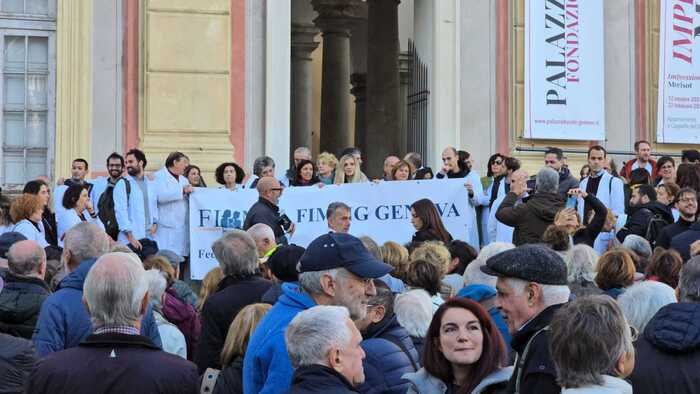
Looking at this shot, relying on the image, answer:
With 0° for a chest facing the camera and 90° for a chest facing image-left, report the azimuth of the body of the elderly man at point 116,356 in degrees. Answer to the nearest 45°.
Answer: approximately 180°

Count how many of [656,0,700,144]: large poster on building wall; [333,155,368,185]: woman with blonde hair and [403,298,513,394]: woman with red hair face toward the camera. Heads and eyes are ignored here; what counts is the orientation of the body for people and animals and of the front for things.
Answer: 3

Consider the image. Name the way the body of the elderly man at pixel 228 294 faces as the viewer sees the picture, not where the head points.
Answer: away from the camera

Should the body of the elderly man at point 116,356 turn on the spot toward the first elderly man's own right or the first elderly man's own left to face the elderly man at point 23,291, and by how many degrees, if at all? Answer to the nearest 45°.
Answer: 0° — they already face them

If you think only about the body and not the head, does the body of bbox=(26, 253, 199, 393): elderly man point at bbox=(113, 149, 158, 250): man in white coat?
yes

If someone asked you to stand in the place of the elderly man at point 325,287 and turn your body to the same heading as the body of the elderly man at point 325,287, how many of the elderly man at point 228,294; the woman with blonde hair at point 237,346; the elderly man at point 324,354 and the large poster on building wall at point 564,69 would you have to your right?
1

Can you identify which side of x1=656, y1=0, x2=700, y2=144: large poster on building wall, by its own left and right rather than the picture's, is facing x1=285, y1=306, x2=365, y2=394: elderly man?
front

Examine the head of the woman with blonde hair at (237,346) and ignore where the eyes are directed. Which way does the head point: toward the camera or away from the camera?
away from the camera

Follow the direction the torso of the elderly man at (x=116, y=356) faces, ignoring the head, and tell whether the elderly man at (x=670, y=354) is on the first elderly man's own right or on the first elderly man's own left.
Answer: on the first elderly man's own right

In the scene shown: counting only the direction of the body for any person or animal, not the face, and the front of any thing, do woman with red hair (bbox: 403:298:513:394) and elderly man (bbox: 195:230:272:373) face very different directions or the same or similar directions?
very different directions

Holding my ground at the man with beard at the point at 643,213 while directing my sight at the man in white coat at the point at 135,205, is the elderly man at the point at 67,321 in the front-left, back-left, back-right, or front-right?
front-left

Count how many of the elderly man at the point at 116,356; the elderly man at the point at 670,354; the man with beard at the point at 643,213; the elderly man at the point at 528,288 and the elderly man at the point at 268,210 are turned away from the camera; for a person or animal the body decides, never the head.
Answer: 2

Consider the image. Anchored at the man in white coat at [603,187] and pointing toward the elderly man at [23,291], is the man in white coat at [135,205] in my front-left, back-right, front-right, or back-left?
front-right

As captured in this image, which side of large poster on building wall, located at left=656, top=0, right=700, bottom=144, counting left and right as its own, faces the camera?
front

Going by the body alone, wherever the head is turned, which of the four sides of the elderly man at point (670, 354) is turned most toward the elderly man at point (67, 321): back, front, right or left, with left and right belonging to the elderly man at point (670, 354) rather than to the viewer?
left

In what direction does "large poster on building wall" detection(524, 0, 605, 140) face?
toward the camera

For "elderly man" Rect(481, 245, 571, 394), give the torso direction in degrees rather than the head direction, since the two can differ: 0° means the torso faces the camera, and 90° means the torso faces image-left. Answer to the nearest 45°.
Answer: approximately 90°
